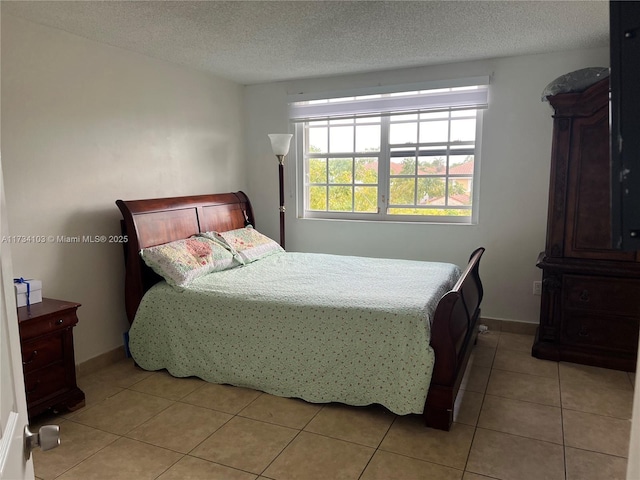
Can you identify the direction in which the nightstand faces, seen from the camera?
facing the viewer and to the right of the viewer

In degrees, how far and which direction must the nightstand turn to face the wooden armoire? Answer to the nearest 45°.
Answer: approximately 45° to its left

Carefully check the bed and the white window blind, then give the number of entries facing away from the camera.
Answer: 0

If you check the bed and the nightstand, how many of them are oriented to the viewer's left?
0

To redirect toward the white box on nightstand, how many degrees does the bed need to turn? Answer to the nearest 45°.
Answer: approximately 135° to its right

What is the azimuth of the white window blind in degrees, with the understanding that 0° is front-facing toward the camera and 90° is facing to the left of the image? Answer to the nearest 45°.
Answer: approximately 0°

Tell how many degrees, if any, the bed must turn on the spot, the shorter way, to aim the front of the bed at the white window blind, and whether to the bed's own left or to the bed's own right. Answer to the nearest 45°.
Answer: approximately 90° to the bed's own left

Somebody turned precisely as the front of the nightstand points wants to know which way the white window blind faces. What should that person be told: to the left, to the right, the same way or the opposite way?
to the right

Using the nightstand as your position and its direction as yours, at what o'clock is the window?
The window is roughly at 10 o'clock from the nightstand.

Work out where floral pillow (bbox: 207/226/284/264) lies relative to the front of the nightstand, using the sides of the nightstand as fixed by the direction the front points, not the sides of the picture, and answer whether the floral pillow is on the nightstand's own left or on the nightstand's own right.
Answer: on the nightstand's own left
